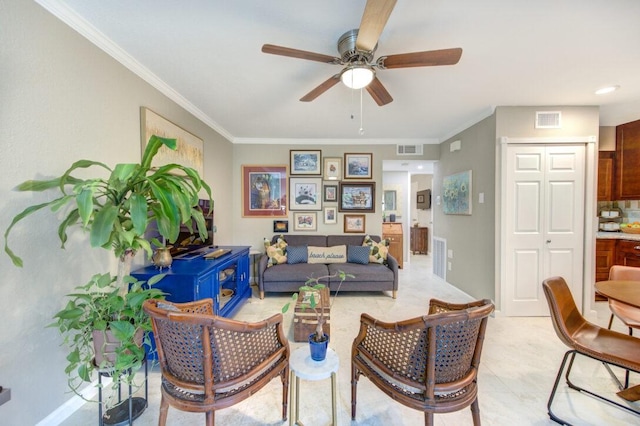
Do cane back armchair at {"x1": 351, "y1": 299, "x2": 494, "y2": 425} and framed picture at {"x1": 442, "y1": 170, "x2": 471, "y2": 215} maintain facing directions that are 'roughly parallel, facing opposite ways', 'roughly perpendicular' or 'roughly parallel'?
roughly perpendicular

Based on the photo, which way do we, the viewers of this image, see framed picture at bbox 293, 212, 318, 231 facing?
facing the viewer

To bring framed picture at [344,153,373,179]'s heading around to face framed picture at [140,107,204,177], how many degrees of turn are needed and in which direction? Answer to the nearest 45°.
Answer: approximately 45° to its right

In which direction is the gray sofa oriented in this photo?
toward the camera

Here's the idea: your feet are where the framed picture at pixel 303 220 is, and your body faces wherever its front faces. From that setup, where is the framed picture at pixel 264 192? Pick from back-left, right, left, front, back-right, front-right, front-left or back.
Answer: right

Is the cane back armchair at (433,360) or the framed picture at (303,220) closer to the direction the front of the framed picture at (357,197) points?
the cane back armchair

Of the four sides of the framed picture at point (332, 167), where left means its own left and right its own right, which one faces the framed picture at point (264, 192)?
right

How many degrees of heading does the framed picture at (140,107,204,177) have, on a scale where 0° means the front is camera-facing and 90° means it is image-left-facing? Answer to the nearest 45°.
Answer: approximately 315°

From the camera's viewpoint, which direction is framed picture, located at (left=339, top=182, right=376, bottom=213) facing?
toward the camera

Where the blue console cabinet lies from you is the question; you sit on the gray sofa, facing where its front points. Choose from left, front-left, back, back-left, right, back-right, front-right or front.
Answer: front-right

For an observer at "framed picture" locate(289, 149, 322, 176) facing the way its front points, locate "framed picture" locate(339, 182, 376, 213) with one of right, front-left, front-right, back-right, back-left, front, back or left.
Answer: left

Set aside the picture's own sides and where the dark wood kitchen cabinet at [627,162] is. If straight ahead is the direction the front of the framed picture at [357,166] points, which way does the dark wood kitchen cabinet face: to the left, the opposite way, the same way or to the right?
to the right
